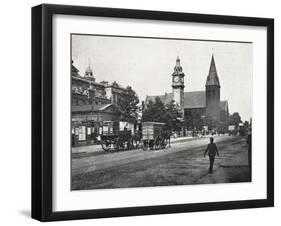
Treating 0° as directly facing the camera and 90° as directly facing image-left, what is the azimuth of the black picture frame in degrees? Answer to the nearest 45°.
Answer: approximately 315°
